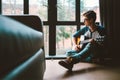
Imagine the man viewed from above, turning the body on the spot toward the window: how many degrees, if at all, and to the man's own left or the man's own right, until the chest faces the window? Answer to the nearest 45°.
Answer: approximately 90° to the man's own right

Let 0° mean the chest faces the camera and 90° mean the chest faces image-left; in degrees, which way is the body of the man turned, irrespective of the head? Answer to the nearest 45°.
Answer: approximately 45°
